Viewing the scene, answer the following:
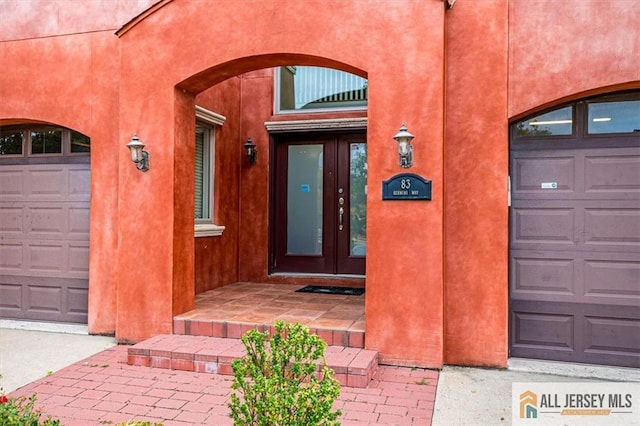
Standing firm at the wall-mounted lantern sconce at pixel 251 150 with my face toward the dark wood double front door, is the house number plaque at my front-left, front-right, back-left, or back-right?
front-right

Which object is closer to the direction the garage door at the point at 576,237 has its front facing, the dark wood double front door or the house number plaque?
the house number plaque

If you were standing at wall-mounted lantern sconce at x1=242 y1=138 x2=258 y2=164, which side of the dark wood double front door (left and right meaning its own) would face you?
right

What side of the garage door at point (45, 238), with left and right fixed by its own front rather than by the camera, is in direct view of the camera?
front

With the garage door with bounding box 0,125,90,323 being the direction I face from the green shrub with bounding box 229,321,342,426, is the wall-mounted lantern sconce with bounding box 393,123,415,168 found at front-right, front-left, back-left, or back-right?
front-right

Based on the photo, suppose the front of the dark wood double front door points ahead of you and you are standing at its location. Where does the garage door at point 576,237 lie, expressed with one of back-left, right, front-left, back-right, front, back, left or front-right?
front-left

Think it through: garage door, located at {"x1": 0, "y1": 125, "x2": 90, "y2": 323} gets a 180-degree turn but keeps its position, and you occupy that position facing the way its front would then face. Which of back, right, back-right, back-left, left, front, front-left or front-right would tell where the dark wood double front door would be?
right

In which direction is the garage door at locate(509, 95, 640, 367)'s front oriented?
toward the camera

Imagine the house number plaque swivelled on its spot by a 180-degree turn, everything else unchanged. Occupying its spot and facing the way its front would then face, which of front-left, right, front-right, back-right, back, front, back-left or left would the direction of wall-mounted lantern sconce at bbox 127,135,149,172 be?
left

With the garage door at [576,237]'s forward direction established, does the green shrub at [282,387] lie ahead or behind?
ahead

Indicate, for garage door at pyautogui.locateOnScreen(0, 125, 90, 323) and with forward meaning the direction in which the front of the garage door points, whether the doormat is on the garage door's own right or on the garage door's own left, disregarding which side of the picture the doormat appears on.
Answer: on the garage door's own left

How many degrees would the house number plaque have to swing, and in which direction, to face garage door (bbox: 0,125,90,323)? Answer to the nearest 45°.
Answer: approximately 90° to its right

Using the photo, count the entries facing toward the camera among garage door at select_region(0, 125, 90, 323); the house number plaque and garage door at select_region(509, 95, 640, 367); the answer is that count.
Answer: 3

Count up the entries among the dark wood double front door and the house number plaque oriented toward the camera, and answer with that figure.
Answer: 2
